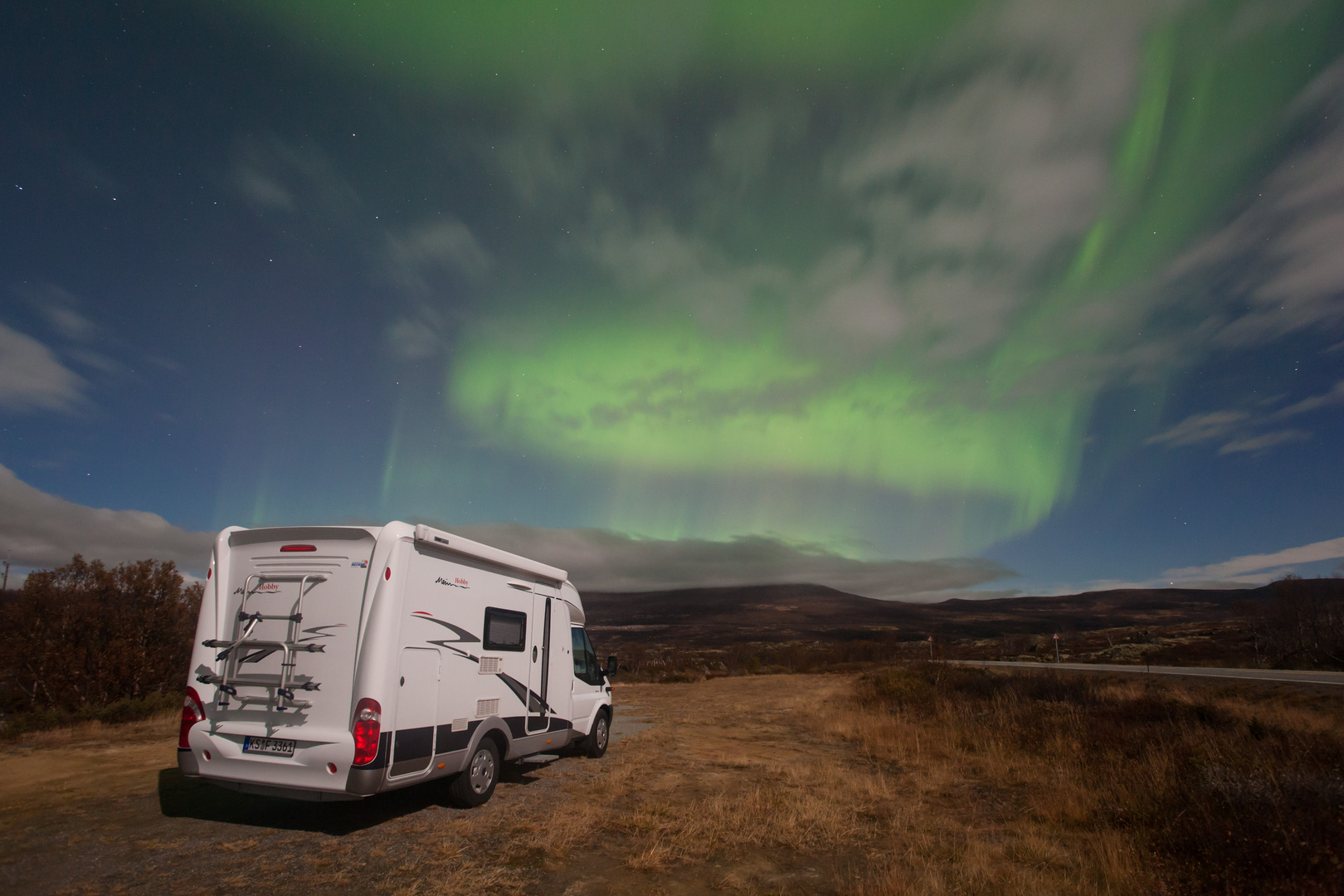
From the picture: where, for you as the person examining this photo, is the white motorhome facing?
facing away from the viewer and to the right of the viewer
